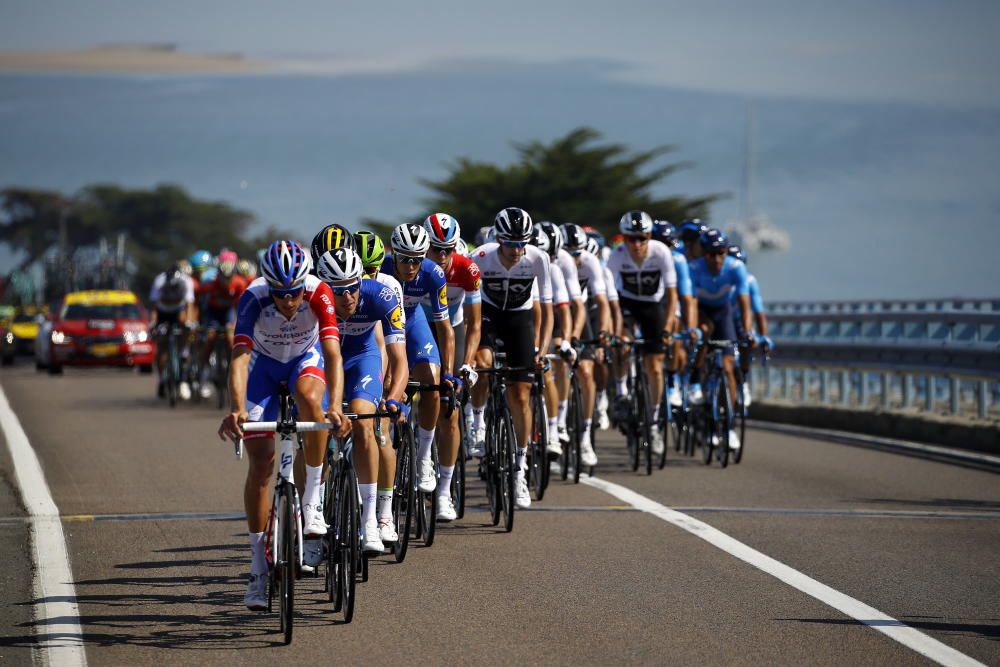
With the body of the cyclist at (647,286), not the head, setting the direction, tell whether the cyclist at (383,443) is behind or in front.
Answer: in front

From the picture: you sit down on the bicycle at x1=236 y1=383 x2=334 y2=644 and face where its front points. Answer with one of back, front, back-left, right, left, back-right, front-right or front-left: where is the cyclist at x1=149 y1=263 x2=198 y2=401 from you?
back

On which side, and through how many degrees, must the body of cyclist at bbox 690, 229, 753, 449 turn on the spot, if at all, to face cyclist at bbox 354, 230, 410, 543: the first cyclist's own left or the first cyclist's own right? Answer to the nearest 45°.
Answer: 0° — they already face them

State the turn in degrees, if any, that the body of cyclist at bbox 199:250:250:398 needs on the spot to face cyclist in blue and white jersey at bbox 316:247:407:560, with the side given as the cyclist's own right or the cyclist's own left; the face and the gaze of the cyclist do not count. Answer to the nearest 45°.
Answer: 0° — they already face them

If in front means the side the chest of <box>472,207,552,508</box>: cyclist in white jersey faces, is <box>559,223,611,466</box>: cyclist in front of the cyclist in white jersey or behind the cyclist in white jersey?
behind

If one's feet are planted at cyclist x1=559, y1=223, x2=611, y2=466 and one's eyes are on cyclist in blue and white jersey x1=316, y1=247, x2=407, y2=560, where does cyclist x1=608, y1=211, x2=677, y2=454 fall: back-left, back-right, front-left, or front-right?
back-left

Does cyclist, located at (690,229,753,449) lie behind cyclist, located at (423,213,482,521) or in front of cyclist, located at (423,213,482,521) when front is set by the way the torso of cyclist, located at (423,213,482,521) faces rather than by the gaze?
behind

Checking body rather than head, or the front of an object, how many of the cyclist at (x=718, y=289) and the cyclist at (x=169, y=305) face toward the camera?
2
